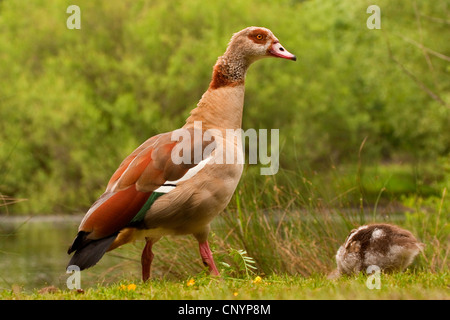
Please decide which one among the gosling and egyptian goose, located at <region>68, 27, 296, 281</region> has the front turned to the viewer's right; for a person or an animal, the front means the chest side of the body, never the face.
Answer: the egyptian goose

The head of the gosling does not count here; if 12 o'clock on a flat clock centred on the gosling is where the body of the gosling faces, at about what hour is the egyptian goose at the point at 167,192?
The egyptian goose is roughly at 11 o'clock from the gosling.

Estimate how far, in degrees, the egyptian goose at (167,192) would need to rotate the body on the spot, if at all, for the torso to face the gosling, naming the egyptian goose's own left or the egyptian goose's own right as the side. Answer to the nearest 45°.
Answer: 0° — it already faces it

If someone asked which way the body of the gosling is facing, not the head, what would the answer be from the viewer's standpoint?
to the viewer's left

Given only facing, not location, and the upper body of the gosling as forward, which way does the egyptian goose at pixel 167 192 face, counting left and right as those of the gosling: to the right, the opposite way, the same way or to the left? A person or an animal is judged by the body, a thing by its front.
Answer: the opposite way

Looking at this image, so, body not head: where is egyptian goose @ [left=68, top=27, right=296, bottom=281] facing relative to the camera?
to the viewer's right

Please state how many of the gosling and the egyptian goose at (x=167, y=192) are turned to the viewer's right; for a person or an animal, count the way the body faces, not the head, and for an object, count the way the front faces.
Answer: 1
